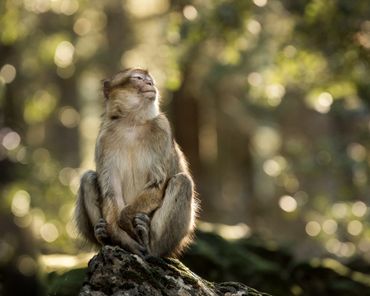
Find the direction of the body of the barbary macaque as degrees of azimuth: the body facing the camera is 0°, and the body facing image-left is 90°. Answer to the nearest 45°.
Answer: approximately 0°
